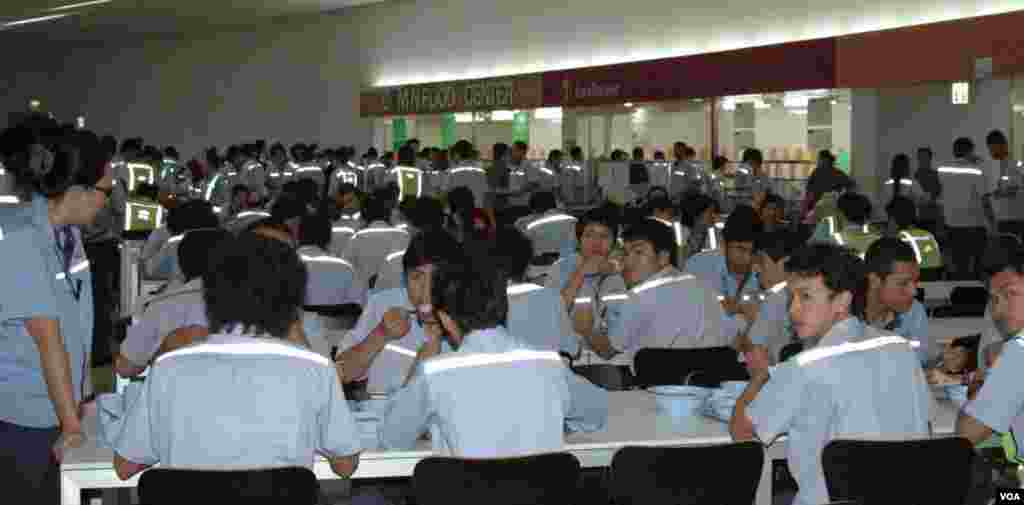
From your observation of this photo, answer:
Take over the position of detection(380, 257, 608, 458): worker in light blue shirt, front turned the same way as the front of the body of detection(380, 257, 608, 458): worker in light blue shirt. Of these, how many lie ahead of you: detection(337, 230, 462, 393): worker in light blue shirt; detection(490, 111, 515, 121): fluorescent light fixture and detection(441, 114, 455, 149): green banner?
3

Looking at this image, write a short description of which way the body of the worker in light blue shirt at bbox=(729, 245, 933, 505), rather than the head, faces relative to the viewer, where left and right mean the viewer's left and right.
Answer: facing away from the viewer and to the left of the viewer

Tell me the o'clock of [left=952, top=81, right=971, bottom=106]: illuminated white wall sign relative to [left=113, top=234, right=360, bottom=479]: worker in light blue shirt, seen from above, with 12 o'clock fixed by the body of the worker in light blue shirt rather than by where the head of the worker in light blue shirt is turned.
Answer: The illuminated white wall sign is roughly at 1 o'clock from the worker in light blue shirt.

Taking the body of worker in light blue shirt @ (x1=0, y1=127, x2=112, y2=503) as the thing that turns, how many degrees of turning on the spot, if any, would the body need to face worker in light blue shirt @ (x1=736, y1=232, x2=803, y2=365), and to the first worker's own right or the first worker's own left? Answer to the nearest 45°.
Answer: approximately 45° to the first worker's own left

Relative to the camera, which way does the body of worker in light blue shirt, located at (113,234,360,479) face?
away from the camera

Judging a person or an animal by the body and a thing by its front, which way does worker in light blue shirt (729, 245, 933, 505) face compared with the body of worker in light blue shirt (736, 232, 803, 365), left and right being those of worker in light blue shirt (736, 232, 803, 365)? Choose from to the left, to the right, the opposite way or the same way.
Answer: the opposite way

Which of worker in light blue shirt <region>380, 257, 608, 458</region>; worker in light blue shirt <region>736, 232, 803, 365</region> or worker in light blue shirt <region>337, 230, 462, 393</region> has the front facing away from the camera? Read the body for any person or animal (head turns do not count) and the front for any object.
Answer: worker in light blue shirt <region>380, 257, 608, 458</region>

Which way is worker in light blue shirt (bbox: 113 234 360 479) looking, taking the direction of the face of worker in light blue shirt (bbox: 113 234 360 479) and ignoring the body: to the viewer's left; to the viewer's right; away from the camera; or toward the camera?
away from the camera

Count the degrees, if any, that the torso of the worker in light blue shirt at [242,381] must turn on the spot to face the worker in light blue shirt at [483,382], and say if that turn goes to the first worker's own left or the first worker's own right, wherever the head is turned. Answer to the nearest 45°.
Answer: approximately 45° to the first worker's own right

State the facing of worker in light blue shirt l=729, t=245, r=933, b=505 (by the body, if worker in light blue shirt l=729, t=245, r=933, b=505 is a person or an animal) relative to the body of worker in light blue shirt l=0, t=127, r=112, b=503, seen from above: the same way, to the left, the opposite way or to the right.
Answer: to the left
